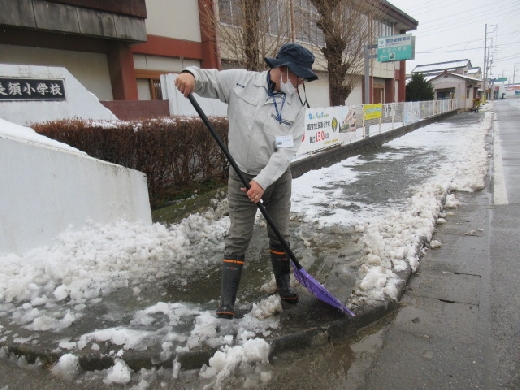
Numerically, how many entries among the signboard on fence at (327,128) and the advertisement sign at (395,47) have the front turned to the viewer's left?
0

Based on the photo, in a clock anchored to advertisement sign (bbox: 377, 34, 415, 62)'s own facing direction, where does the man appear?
The man is roughly at 12 o'clock from the advertisement sign.

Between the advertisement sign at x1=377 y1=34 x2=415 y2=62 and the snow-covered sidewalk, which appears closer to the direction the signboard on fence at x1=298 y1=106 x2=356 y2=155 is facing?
the snow-covered sidewalk

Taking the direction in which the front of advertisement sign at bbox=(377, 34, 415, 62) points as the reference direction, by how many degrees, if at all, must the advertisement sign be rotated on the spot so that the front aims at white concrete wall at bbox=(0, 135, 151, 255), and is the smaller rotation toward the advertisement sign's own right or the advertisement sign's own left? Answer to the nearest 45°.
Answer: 0° — it already faces it

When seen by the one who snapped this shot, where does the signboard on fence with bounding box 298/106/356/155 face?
facing the viewer and to the right of the viewer

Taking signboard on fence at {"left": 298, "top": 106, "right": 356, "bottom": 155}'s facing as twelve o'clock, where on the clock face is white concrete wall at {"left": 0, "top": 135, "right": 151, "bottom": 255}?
The white concrete wall is roughly at 2 o'clock from the signboard on fence.
